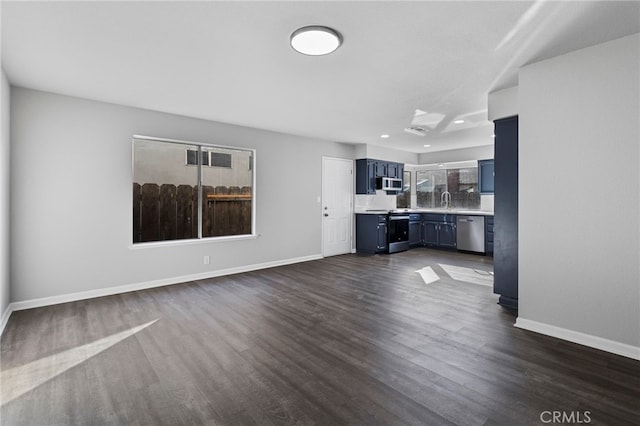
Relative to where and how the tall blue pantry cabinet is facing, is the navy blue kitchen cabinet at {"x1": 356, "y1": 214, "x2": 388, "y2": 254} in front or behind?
in front

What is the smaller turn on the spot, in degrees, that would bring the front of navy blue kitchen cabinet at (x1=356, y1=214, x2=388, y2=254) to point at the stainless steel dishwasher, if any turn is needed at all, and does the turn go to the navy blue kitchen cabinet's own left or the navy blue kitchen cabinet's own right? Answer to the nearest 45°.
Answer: approximately 45° to the navy blue kitchen cabinet's own left

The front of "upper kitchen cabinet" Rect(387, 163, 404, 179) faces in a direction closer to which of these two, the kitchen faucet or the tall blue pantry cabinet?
the tall blue pantry cabinet

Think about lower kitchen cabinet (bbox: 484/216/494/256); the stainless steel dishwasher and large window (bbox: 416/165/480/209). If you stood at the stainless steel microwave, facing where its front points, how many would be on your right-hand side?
0

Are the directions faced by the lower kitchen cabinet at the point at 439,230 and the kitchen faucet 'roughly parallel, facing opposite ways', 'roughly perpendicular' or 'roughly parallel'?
roughly parallel

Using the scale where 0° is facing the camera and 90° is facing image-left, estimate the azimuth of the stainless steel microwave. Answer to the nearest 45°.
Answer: approximately 315°

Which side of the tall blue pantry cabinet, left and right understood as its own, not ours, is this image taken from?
left

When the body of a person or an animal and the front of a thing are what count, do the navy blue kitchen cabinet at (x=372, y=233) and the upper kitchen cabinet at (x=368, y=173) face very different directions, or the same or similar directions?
same or similar directions

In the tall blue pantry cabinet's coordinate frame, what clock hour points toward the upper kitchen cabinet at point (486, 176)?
The upper kitchen cabinet is roughly at 3 o'clock from the tall blue pantry cabinet.

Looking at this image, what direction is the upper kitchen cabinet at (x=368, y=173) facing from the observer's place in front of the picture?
facing the viewer and to the right of the viewer

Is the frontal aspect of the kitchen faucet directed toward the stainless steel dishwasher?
no

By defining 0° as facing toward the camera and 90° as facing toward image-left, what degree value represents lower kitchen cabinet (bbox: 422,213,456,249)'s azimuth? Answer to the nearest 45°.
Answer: approximately 45°

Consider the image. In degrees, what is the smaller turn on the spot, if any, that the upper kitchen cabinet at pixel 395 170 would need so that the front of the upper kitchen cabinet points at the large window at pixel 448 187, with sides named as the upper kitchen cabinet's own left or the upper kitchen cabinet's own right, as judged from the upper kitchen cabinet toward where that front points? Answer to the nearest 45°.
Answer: approximately 90° to the upper kitchen cabinet's own left

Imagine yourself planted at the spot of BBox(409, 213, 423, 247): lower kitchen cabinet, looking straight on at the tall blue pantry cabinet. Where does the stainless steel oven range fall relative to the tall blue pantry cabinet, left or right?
right

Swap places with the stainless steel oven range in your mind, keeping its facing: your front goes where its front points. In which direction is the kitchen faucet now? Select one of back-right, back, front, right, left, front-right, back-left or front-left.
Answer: left

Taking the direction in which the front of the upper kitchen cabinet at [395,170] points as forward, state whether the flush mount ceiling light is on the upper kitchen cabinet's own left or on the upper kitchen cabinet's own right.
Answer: on the upper kitchen cabinet's own right
